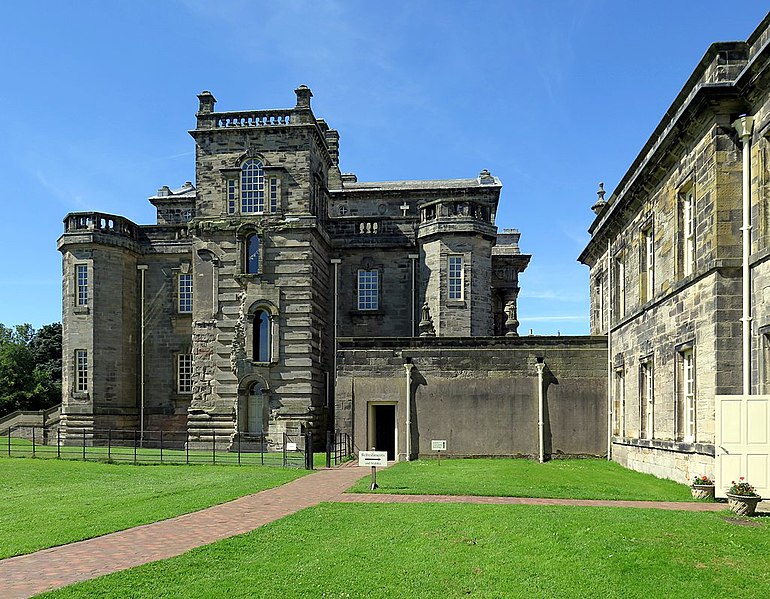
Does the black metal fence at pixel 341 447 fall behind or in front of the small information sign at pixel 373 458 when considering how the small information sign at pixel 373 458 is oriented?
behind

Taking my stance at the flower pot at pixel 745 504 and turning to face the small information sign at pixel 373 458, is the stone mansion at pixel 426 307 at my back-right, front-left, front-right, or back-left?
front-right

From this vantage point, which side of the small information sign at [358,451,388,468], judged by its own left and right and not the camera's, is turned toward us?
front

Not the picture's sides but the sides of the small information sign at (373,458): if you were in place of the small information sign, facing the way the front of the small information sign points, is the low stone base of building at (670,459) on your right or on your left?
on your left

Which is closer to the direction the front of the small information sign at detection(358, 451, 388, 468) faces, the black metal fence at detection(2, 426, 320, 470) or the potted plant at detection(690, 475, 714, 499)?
the potted plant

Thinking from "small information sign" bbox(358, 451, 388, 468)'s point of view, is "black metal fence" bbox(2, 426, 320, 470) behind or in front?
behind

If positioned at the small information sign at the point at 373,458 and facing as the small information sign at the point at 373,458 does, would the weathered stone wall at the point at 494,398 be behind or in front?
behind

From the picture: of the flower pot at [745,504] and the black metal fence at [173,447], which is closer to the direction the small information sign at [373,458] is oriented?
the flower pot

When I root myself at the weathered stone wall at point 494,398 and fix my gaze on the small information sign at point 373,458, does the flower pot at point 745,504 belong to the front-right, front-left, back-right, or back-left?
front-left
